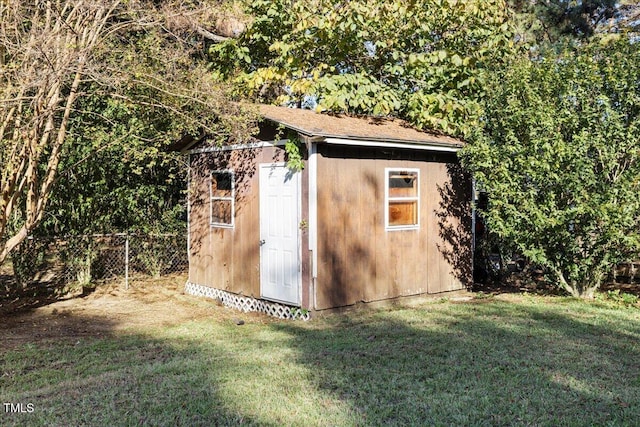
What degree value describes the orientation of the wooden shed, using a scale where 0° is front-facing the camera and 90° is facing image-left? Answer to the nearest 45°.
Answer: approximately 45°

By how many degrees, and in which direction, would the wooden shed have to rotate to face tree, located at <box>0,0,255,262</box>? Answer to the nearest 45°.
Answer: approximately 45° to its right

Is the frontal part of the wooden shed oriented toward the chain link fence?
no

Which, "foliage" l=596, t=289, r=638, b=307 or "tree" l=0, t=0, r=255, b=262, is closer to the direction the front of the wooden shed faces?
the tree

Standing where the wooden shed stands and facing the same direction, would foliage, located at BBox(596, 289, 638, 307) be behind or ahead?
behind

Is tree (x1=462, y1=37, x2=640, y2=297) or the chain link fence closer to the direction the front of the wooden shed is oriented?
the chain link fence

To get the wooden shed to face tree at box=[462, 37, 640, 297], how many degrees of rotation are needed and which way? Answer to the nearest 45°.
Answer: approximately 135° to its left
